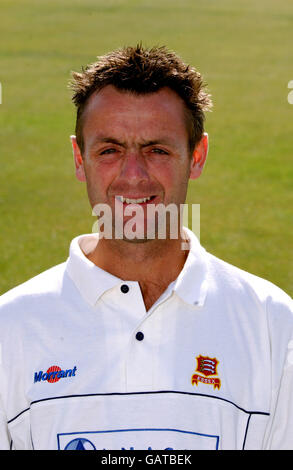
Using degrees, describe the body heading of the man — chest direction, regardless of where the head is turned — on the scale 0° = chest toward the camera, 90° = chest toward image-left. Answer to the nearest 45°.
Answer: approximately 0°
